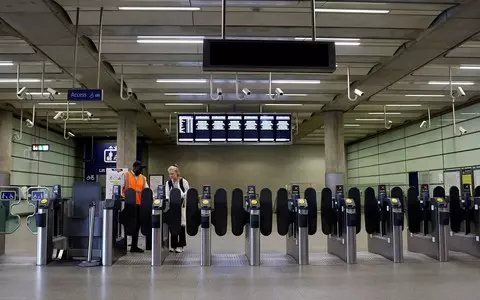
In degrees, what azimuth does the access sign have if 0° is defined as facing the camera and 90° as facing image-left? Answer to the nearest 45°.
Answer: approximately 0°

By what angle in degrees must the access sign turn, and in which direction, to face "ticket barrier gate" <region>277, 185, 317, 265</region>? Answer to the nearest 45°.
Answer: approximately 45° to its left

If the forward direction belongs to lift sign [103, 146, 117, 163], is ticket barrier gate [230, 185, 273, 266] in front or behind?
in front

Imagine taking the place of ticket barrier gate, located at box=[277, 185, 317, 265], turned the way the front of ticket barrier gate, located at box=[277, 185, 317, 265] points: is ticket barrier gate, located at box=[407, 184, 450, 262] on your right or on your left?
on your left

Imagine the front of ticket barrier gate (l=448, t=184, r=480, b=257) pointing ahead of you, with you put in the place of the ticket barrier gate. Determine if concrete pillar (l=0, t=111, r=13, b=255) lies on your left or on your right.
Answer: on your right

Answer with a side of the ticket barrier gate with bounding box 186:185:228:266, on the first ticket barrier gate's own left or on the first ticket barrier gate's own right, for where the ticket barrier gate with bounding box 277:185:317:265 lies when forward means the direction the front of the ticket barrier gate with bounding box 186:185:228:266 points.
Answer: on the first ticket barrier gate's own left

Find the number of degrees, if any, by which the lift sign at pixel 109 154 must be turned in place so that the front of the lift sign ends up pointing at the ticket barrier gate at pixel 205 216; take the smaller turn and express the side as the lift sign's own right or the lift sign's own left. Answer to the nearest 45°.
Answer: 0° — it already faces it

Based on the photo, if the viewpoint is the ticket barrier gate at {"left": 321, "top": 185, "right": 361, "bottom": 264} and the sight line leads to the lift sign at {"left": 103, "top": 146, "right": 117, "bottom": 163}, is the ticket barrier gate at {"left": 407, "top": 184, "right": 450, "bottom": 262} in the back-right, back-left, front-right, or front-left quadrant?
back-right
